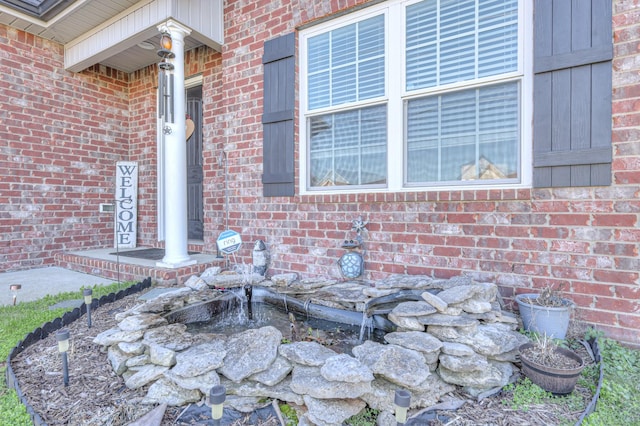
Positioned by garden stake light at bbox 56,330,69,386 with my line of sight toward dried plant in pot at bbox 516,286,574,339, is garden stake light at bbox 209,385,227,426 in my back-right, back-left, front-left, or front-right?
front-right

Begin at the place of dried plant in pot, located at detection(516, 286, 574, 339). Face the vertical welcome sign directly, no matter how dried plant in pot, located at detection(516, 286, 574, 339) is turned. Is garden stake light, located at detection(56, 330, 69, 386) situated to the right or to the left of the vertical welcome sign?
left

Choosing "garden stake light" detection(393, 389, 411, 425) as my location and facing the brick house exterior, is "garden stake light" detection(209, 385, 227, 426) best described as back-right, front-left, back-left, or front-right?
front-left

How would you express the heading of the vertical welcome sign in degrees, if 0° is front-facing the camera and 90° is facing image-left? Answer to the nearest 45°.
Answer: approximately 0°

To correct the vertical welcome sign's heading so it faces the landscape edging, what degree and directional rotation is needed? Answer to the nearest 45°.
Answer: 0° — it already faces it

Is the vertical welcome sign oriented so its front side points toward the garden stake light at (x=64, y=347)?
yes

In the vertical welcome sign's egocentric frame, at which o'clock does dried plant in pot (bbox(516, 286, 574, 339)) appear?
The dried plant in pot is roughly at 11 o'clock from the vertical welcome sign.

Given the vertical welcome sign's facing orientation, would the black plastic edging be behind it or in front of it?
in front

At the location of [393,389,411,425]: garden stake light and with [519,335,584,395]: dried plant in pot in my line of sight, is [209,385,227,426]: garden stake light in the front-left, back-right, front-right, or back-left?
back-left

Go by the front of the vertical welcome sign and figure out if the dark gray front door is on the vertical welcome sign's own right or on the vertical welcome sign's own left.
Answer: on the vertical welcome sign's own left

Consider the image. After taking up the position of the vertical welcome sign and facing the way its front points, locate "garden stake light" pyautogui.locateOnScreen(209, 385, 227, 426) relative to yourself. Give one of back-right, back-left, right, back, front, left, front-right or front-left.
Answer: front

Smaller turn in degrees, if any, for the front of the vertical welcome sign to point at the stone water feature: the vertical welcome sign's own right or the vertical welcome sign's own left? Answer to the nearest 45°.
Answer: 0° — it already faces it

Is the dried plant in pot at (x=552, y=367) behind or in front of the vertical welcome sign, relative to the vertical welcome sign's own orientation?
in front
